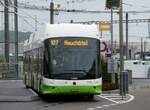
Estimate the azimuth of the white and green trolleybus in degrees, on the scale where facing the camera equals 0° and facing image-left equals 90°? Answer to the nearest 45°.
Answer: approximately 0°
